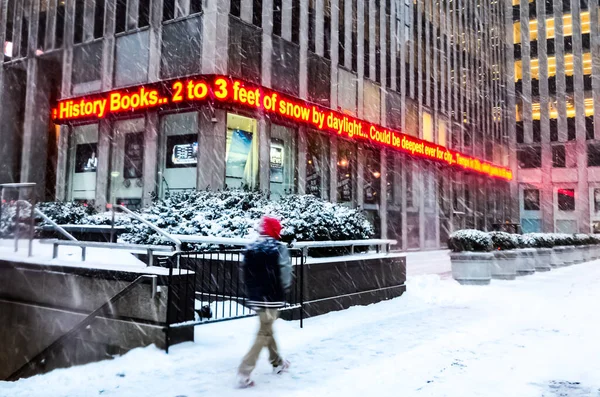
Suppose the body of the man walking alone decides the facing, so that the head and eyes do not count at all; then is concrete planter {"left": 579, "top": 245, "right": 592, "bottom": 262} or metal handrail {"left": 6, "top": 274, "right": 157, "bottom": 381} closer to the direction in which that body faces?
the concrete planter

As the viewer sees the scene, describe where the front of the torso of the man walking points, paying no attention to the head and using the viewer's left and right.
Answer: facing away from the viewer and to the right of the viewer

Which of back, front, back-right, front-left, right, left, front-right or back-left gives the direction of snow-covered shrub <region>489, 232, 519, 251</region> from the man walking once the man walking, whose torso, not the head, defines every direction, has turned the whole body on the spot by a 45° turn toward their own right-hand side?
front-left

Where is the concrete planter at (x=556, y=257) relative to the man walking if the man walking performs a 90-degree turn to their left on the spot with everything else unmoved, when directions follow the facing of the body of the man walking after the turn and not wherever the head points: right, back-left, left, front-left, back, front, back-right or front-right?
right

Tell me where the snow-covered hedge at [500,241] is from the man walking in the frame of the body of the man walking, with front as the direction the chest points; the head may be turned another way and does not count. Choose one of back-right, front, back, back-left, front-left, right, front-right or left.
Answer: front

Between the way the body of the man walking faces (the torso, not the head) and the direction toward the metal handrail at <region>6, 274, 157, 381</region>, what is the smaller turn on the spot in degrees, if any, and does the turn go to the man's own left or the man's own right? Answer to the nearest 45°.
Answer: approximately 90° to the man's own left
